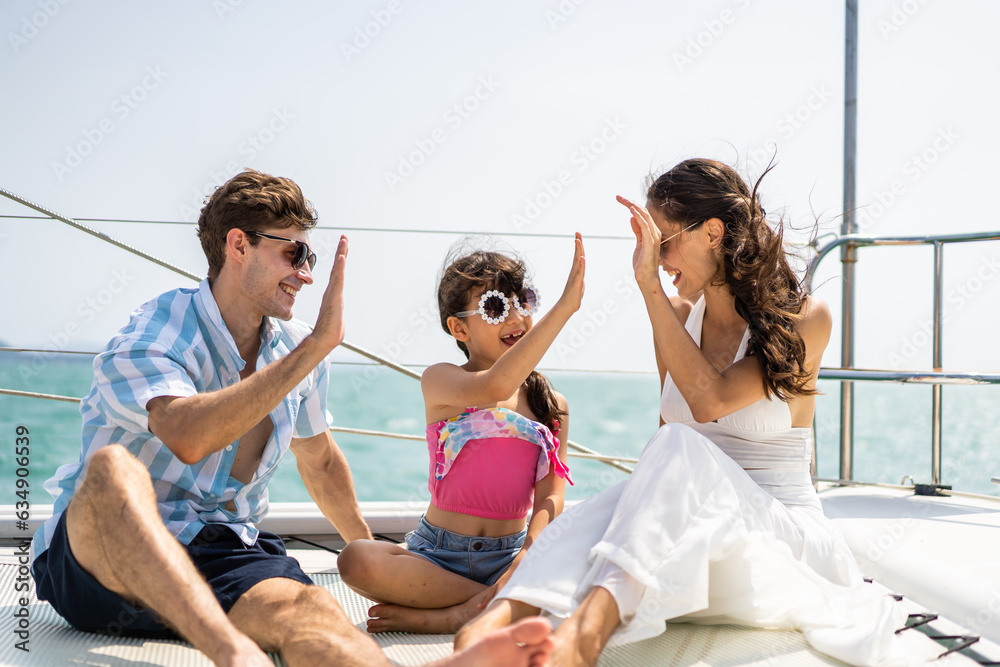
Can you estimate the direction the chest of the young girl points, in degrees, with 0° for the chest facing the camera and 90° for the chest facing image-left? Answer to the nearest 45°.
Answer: approximately 0°

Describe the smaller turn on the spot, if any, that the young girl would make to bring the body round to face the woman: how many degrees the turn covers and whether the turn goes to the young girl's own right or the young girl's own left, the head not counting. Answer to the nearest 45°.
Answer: approximately 45° to the young girl's own left

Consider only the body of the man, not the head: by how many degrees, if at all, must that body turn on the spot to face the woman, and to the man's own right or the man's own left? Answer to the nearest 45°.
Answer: approximately 45° to the man's own left

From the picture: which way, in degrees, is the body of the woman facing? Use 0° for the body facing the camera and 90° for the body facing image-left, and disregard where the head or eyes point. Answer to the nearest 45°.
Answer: approximately 45°

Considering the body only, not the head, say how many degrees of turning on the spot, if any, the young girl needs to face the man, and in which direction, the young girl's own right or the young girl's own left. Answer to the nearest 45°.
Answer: approximately 45° to the young girl's own right

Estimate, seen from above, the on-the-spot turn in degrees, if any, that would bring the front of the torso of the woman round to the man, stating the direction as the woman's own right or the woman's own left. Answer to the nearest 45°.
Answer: approximately 45° to the woman's own right
